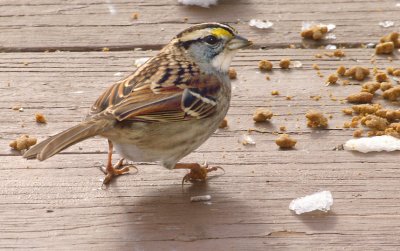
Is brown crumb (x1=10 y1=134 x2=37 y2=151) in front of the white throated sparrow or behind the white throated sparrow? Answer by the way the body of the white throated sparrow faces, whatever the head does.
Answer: behind

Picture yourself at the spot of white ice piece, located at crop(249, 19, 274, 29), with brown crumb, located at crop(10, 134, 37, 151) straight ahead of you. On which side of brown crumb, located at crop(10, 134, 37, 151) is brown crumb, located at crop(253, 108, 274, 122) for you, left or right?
left

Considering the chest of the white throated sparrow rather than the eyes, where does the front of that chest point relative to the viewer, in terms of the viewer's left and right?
facing to the right of the viewer

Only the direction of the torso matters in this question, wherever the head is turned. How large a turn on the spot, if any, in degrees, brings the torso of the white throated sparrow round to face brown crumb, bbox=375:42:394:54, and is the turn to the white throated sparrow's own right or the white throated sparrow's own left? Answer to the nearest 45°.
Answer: approximately 45° to the white throated sparrow's own left

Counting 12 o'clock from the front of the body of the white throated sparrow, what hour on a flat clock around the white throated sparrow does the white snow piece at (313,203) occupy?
The white snow piece is roughly at 1 o'clock from the white throated sparrow.

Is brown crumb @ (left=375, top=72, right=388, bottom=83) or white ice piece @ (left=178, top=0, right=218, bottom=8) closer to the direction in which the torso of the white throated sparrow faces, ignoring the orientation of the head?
the brown crumb

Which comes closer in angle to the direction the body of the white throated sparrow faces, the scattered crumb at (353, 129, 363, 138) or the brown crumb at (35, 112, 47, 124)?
the scattered crumb

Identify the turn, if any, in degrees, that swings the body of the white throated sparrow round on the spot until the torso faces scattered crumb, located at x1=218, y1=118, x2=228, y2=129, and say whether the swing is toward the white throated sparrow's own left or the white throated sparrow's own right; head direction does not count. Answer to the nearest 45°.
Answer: approximately 45° to the white throated sparrow's own left

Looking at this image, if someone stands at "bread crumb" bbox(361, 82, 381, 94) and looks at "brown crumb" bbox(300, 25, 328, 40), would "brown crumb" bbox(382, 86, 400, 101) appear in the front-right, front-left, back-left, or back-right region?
back-right
